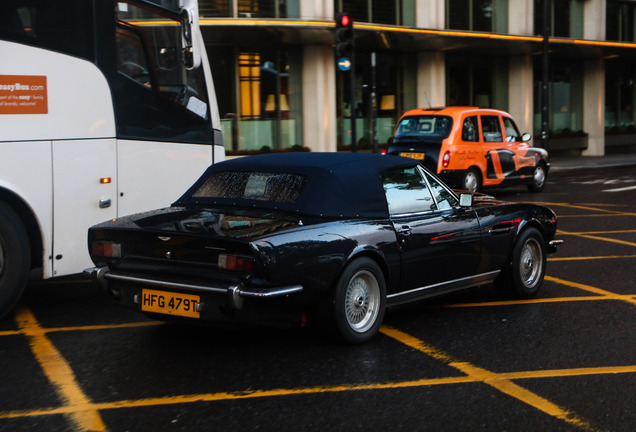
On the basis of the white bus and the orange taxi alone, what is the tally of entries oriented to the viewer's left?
0

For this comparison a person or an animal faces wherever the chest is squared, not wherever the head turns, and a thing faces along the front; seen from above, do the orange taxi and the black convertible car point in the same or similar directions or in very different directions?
same or similar directions

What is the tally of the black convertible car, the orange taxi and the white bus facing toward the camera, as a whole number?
0

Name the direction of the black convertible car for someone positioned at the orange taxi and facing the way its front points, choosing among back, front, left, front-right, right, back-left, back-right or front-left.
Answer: back-right

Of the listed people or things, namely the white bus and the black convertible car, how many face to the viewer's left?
0

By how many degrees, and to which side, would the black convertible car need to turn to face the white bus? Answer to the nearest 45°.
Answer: approximately 90° to its left

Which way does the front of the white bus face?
to the viewer's right

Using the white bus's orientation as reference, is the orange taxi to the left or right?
on its left

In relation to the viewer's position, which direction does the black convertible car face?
facing away from the viewer and to the right of the viewer

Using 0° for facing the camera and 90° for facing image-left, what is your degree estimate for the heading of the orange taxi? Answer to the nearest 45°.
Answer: approximately 225°

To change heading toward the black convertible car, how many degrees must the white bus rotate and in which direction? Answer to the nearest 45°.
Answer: approximately 45° to its right

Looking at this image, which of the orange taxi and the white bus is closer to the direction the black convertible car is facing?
the orange taxi
